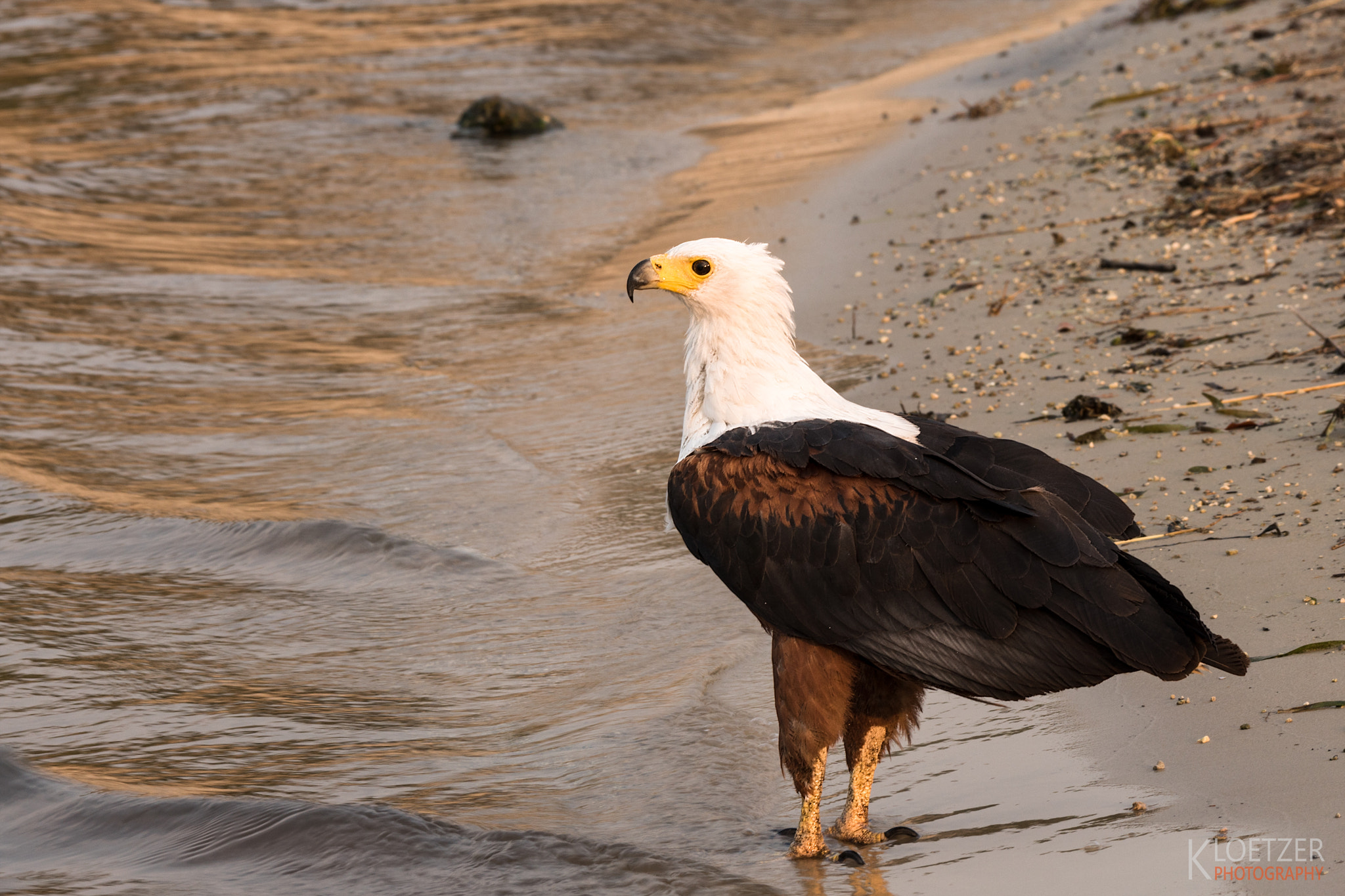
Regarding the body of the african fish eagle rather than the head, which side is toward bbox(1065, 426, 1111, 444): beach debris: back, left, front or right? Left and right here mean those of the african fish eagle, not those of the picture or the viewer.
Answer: right

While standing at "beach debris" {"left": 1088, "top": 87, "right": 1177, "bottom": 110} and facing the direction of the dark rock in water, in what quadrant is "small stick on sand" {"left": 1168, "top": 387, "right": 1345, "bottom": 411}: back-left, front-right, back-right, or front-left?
front-left

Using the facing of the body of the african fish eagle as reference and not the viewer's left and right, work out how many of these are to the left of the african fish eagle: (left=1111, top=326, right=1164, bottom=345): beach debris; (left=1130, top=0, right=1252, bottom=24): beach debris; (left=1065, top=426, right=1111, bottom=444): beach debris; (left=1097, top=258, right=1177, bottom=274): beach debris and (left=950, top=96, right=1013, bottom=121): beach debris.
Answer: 0

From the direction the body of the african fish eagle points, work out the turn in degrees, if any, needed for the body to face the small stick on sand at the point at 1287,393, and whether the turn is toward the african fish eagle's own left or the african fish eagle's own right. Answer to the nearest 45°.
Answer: approximately 135° to the african fish eagle's own right

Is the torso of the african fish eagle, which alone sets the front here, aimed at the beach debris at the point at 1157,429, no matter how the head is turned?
no

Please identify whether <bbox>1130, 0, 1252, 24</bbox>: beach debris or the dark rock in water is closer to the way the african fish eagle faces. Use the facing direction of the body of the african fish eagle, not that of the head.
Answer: the dark rock in water

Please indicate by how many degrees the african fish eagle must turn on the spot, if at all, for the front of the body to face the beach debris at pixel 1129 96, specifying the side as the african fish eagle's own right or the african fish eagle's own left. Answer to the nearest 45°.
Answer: approximately 90° to the african fish eagle's own right

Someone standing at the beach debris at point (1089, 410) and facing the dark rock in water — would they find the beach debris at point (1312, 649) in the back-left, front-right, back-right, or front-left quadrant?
back-left

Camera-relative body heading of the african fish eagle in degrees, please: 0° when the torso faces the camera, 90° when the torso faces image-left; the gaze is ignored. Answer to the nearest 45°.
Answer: approximately 90°

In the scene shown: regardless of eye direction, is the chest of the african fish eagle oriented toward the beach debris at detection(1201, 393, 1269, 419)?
no

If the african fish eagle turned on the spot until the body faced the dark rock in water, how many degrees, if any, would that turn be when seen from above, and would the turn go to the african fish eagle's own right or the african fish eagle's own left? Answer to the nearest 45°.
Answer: approximately 90° to the african fish eagle's own right

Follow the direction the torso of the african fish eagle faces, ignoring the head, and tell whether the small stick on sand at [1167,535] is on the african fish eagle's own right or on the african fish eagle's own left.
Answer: on the african fish eagle's own right

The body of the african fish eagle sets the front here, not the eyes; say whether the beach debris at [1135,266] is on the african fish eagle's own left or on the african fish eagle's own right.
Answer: on the african fish eagle's own right

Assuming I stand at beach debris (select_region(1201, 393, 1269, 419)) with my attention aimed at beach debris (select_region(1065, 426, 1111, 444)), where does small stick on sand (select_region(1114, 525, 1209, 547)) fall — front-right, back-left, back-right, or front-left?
front-left

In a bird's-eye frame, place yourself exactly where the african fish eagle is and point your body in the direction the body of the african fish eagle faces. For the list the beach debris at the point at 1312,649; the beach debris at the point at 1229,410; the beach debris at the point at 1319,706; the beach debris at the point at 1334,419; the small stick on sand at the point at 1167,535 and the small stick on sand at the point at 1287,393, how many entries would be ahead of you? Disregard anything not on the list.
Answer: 0

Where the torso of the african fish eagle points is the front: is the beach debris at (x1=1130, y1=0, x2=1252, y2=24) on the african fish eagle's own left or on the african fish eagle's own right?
on the african fish eagle's own right

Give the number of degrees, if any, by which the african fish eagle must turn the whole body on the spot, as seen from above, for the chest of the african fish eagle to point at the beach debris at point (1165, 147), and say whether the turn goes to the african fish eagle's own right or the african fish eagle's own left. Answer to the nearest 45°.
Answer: approximately 90° to the african fish eagle's own right
